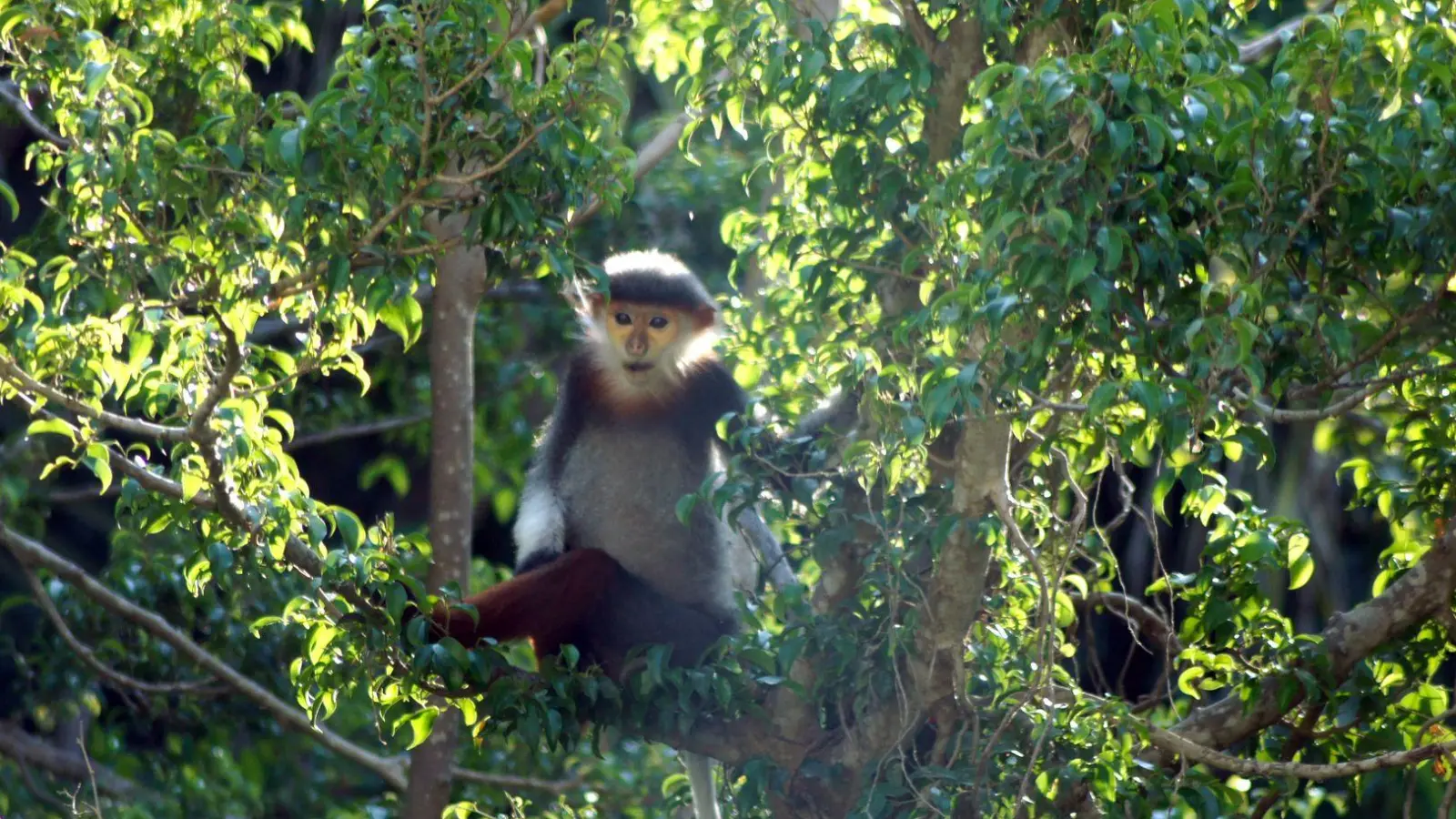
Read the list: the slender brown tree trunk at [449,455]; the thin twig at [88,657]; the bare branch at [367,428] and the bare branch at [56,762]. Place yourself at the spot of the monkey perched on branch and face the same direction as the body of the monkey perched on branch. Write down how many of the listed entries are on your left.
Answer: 0

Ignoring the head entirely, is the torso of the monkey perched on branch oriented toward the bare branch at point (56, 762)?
no

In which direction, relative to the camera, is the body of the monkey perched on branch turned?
toward the camera

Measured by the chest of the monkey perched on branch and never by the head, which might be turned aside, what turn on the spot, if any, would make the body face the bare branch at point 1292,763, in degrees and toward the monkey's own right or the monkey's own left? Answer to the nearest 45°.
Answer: approximately 45° to the monkey's own left

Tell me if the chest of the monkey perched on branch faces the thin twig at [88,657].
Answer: no

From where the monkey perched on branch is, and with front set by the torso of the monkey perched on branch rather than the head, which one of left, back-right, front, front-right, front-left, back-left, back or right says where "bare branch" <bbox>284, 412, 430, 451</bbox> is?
back-right

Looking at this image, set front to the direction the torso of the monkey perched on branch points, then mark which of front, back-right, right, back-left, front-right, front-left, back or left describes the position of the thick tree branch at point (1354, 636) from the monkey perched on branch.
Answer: front-left
